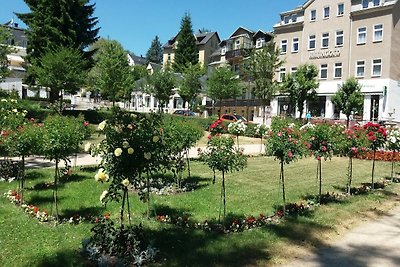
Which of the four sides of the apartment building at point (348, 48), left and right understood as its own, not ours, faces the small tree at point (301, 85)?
front

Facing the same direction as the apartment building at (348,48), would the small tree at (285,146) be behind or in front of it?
in front

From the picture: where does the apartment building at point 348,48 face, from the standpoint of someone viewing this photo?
facing the viewer and to the left of the viewer

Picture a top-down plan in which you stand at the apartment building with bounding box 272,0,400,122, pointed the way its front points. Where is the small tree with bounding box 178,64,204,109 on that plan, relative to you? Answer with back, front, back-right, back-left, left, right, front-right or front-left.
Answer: front-right

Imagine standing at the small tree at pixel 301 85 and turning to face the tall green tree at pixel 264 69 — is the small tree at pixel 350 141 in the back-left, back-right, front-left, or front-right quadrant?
back-left

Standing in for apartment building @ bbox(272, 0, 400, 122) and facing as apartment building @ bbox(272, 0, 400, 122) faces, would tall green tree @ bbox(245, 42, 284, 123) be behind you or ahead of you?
ahead

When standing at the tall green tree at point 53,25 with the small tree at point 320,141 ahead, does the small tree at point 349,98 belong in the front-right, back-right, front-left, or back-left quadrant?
front-left

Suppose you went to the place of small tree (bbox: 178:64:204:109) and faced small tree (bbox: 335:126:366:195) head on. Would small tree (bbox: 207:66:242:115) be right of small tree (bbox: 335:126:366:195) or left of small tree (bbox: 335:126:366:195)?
left

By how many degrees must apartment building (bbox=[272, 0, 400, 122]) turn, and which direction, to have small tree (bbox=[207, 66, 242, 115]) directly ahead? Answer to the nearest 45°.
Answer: approximately 45° to its right
